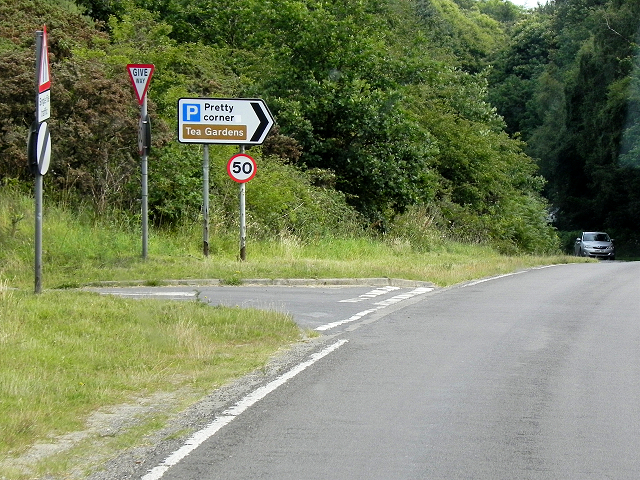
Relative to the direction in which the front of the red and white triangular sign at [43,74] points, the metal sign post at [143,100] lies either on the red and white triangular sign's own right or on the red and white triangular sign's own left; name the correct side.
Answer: on the red and white triangular sign's own left

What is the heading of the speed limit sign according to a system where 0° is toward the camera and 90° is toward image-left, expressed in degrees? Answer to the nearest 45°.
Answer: approximately 0°

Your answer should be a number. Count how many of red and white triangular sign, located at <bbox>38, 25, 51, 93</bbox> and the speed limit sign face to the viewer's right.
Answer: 1

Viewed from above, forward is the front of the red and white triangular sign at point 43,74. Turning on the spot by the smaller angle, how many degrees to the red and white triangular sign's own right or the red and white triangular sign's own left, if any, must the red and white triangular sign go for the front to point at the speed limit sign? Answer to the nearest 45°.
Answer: approximately 45° to the red and white triangular sign's own left

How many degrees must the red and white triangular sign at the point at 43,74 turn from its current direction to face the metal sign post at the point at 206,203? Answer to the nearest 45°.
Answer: approximately 45° to its left

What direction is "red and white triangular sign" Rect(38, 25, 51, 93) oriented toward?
to the viewer's right

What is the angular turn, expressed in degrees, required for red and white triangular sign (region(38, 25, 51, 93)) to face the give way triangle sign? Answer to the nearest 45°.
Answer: approximately 90° to its left

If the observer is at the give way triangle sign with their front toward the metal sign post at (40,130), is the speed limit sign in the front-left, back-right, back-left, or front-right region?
back-left

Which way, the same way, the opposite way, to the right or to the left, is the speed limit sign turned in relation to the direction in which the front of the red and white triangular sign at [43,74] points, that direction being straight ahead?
to the right

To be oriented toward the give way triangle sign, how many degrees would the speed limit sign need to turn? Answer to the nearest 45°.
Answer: approximately 45° to its right

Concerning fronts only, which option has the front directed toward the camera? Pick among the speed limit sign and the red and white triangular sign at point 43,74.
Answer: the speed limit sign

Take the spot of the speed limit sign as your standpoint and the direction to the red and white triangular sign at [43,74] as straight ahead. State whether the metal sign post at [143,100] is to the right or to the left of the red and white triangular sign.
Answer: right
